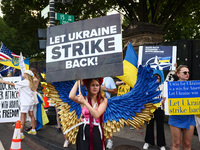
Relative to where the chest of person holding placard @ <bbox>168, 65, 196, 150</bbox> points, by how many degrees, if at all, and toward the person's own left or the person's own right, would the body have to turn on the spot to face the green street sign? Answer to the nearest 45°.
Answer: approximately 135° to the person's own right

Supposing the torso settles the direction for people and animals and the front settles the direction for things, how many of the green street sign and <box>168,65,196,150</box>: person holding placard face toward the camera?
2

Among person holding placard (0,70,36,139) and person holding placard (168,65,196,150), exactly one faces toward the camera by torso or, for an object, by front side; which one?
person holding placard (168,65,196,150)

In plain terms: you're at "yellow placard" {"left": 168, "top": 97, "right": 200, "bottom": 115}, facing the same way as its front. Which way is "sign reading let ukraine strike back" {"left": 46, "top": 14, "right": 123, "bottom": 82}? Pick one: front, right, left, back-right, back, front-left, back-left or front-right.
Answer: front-right

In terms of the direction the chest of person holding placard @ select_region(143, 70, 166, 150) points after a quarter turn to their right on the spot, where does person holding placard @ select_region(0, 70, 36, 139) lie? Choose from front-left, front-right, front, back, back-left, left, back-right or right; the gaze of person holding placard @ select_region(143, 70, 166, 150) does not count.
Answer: front-left

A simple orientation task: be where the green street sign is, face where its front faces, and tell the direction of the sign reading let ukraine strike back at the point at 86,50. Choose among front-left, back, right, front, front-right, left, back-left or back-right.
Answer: front

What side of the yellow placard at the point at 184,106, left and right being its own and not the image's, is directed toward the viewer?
front

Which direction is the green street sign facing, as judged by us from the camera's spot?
facing the viewer
